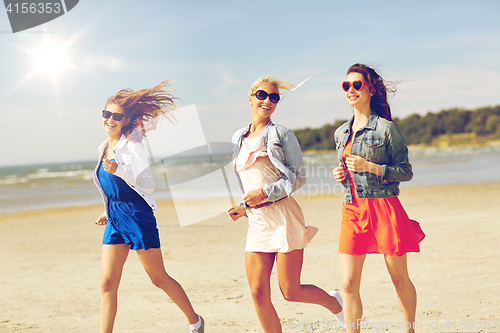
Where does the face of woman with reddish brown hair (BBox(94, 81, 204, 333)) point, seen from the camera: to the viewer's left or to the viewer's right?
to the viewer's left

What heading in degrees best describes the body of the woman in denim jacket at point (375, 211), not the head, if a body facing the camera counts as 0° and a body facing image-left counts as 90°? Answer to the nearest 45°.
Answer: approximately 45°

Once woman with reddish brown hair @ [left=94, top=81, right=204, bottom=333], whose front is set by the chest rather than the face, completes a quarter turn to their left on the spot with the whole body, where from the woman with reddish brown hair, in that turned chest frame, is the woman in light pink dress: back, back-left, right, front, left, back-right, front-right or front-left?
front

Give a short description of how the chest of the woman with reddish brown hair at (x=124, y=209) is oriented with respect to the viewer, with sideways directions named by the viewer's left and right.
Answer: facing the viewer and to the left of the viewer

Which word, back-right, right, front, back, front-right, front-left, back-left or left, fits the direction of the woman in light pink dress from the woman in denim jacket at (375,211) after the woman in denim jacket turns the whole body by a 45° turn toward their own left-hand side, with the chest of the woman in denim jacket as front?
right

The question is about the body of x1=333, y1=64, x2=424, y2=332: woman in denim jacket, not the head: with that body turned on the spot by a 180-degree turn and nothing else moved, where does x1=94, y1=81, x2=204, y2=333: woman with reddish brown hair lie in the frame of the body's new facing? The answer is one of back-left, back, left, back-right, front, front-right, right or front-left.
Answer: back-left
